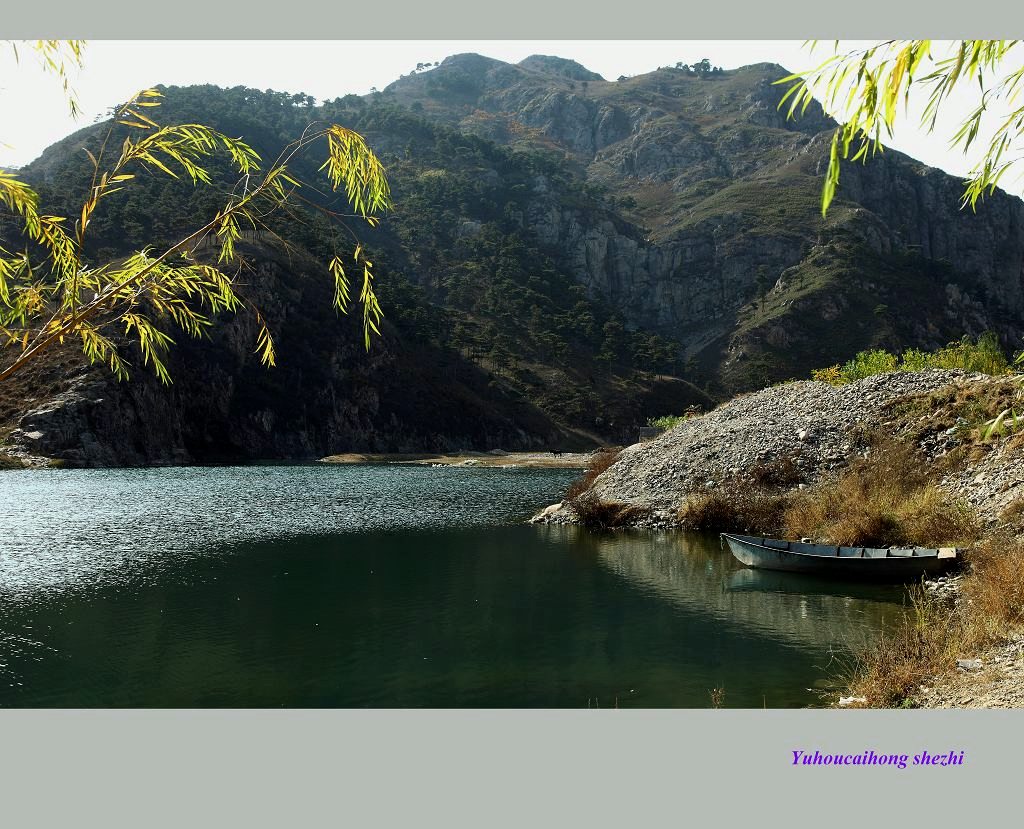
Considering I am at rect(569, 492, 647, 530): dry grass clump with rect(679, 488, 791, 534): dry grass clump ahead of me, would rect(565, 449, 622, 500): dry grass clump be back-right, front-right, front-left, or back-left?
back-left

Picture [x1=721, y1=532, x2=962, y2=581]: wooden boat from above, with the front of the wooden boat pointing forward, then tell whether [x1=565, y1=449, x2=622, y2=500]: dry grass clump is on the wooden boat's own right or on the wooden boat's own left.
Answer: on the wooden boat's own right

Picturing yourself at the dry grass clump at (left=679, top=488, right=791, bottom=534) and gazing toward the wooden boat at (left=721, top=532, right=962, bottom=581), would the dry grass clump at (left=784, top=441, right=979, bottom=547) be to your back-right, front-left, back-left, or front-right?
front-left

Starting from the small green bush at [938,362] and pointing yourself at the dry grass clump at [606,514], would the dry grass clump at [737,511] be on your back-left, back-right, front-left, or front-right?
front-left

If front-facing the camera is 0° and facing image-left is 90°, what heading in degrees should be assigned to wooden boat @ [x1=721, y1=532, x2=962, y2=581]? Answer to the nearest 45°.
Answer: approximately 90°

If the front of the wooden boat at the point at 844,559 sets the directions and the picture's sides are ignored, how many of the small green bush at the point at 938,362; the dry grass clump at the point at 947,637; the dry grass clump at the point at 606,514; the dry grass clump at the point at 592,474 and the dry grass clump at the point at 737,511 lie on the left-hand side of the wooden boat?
1

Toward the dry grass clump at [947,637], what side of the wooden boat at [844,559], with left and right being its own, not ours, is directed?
left

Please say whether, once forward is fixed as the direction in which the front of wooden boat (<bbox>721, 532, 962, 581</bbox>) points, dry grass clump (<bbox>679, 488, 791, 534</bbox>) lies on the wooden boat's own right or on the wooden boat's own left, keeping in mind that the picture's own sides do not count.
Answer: on the wooden boat's own right

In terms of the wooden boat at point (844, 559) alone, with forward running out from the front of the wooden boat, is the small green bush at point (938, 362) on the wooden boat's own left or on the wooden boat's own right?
on the wooden boat's own right

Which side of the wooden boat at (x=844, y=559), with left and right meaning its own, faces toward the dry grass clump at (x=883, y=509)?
right
